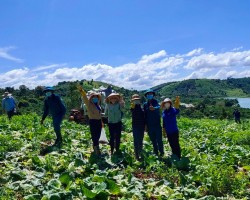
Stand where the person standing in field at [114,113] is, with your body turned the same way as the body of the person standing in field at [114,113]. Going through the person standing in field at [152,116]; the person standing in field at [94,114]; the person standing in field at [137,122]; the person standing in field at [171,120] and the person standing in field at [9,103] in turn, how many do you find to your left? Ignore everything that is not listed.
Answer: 3

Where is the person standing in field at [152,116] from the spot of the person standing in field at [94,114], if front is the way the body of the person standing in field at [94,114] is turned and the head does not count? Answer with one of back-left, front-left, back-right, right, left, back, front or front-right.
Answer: left

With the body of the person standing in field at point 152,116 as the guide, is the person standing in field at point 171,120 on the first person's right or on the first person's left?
on the first person's left

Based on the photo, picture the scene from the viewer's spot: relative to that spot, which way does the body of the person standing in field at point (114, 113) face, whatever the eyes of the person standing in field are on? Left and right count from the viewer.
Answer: facing the viewer

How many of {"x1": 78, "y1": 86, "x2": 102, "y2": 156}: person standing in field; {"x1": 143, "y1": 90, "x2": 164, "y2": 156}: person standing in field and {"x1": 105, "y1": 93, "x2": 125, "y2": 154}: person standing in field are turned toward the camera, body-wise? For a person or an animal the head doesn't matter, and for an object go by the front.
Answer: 3

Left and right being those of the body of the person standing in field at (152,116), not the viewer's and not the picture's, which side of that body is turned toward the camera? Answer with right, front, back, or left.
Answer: front

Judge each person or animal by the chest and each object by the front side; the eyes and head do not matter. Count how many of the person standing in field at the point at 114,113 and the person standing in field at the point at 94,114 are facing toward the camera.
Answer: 2

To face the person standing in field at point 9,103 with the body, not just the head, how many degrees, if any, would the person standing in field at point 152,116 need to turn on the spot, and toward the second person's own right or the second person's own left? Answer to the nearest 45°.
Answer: approximately 135° to the second person's own right

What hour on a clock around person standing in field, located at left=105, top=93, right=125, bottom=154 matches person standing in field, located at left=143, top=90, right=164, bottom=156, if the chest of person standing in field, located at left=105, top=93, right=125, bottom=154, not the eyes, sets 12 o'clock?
person standing in field, located at left=143, top=90, right=164, bottom=156 is roughly at 9 o'clock from person standing in field, located at left=105, top=93, right=125, bottom=154.
